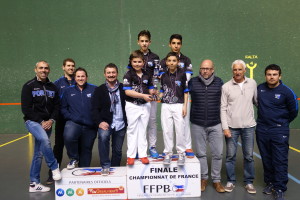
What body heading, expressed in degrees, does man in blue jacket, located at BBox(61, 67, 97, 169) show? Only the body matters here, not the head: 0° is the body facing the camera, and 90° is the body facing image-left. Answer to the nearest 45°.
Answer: approximately 0°

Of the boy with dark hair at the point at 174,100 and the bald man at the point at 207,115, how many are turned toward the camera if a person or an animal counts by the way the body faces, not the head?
2

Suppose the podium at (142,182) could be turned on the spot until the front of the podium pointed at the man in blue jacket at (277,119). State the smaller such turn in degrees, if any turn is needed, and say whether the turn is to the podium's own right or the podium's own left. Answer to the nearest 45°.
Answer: approximately 90° to the podium's own left

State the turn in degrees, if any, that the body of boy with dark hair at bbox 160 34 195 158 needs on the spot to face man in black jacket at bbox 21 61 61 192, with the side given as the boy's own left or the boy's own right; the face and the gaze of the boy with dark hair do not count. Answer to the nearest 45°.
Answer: approximately 90° to the boy's own right

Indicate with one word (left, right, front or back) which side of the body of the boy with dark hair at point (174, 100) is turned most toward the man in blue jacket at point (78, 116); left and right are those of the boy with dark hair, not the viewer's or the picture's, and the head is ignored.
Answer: right

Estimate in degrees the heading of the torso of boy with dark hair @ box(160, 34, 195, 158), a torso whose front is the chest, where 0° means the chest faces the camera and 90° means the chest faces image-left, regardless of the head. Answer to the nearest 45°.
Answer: approximately 0°

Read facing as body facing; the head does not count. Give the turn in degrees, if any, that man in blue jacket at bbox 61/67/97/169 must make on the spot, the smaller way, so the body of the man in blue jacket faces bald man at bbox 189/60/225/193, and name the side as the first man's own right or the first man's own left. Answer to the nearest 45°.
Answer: approximately 45° to the first man's own left
